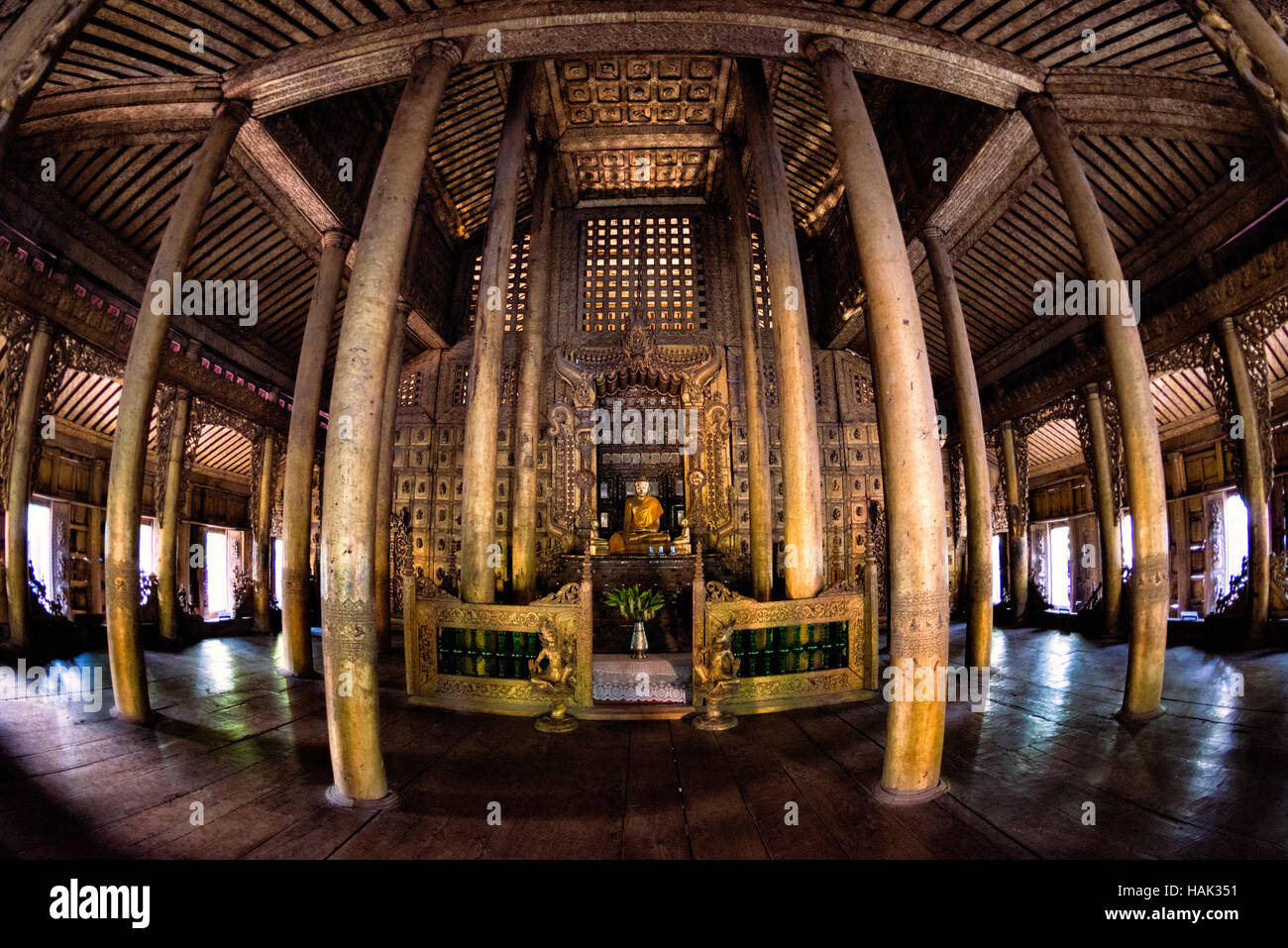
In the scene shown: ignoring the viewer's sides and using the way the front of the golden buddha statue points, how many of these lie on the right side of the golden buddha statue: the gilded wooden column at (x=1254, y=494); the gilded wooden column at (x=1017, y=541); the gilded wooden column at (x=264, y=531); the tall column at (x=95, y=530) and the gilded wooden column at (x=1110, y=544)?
2

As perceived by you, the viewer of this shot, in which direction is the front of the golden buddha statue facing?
facing the viewer

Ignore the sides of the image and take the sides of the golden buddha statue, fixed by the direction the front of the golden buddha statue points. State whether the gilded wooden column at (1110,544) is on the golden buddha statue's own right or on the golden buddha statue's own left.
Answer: on the golden buddha statue's own left

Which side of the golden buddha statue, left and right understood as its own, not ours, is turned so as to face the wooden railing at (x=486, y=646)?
front

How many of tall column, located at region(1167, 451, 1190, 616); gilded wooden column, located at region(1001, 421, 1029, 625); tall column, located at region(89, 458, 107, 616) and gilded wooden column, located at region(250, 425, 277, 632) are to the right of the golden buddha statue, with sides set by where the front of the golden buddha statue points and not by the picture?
2

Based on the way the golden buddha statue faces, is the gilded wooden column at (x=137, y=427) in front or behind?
in front

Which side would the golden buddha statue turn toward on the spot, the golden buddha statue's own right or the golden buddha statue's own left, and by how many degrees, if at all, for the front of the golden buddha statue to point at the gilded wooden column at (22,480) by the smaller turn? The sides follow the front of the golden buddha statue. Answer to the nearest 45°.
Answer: approximately 45° to the golden buddha statue's own right

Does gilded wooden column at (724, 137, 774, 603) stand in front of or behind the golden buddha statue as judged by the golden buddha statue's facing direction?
in front

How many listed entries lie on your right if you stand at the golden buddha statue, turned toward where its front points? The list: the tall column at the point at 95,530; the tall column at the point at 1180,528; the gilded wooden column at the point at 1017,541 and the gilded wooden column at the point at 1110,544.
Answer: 1

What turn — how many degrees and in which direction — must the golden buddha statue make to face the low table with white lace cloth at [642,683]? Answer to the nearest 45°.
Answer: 0° — it already faces it

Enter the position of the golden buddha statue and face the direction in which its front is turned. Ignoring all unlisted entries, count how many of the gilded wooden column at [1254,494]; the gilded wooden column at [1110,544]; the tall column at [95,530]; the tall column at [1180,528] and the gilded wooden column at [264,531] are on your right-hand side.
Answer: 2

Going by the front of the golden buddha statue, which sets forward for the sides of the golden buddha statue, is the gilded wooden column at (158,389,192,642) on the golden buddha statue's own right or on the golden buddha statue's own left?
on the golden buddha statue's own right

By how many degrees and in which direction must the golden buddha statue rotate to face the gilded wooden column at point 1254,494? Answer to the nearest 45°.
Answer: approximately 45° to its left

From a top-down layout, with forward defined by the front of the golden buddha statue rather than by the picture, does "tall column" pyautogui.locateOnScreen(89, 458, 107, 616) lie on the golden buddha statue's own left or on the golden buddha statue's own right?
on the golden buddha statue's own right
